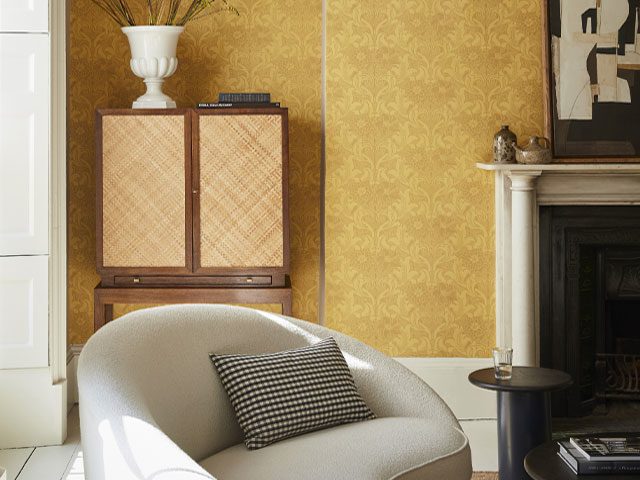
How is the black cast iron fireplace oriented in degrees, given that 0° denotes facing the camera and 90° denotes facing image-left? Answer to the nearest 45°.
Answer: approximately 0°

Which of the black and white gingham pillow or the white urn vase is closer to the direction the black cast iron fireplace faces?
the black and white gingham pillow

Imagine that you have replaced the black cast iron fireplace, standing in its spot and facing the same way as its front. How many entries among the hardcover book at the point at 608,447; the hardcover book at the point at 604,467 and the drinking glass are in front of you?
3

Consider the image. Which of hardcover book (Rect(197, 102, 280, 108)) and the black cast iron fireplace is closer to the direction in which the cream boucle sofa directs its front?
the black cast iron fireplace
